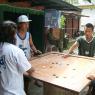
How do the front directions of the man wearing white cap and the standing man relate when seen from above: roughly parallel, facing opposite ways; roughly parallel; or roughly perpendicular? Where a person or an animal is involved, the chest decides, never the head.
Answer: roughly perpendicular

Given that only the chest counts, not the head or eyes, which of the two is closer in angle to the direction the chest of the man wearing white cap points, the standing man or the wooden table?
the wooden table

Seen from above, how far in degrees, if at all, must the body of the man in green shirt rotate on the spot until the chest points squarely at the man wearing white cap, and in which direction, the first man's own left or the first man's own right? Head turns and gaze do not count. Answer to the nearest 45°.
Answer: approximately 45° to the first man's own right

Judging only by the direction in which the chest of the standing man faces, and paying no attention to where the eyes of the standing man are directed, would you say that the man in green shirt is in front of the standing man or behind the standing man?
in front

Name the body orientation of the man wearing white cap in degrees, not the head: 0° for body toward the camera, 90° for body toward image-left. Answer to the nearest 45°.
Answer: approximately 315°

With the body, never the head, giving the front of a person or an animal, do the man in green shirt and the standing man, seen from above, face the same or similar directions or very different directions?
very different directions

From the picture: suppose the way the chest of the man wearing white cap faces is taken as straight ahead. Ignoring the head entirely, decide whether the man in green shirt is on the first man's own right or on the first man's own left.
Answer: on the first man's own left
